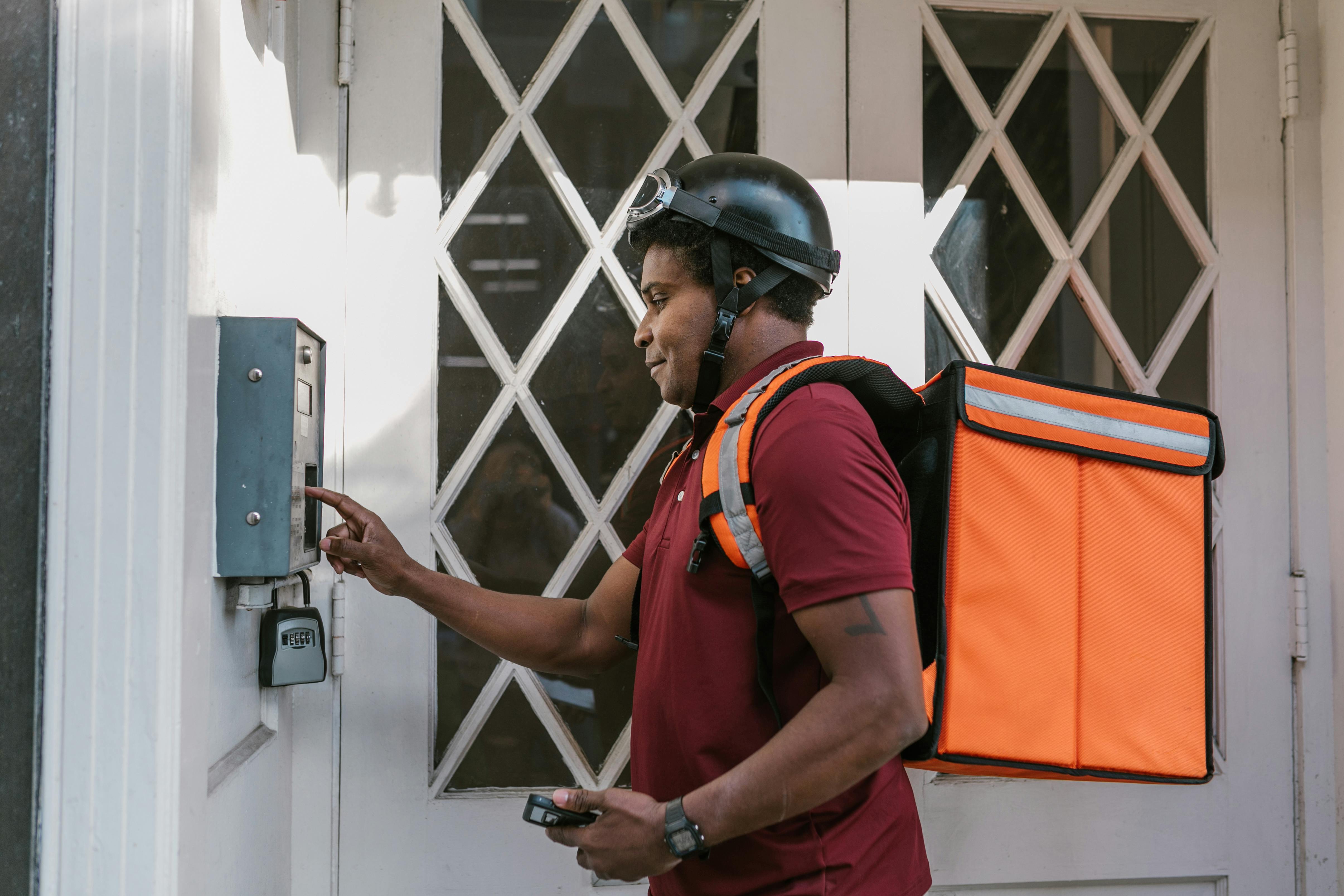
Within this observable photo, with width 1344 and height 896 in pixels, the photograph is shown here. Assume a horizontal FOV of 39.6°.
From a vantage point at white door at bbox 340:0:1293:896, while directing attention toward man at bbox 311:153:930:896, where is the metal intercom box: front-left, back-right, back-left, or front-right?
front-right

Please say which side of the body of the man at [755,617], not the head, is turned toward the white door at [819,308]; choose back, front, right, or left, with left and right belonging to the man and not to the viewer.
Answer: right

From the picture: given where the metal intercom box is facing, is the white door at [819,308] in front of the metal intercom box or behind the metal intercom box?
in front

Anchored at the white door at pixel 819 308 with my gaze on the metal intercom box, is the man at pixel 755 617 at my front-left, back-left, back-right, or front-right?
front-left

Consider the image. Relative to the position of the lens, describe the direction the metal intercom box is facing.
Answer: facing to the right of the viewer

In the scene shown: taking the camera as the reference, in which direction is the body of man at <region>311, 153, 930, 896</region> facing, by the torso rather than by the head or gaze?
to the viewer's left

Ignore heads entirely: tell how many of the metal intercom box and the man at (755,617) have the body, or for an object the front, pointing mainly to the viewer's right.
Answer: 1

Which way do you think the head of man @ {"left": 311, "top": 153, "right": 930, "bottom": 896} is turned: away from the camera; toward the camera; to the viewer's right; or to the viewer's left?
to the viewer's left
